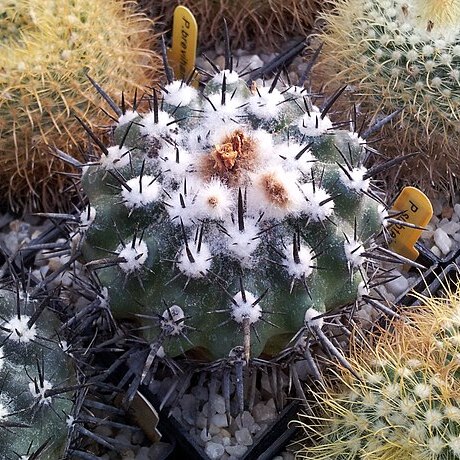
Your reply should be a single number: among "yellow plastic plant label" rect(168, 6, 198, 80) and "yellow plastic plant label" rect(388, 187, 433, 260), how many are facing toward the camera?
2

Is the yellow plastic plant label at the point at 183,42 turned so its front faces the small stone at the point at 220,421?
yes

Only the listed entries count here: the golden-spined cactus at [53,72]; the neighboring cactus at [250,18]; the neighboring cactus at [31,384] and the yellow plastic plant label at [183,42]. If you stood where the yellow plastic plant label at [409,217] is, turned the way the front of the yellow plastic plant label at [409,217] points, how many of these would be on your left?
0

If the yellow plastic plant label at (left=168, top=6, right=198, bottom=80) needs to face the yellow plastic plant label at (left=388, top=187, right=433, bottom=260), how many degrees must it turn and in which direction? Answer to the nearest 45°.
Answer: approximately 45° to its left

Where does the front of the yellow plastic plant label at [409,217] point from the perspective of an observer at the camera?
facing the viewer

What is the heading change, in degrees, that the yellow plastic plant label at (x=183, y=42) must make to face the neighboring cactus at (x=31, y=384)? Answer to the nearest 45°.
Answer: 0° — it already faces it

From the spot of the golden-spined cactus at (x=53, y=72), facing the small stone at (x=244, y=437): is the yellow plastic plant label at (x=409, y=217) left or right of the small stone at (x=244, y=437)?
left

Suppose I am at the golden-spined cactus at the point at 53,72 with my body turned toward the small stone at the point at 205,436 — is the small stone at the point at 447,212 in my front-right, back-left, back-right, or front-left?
front-left

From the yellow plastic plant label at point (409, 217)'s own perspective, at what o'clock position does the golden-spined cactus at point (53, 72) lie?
The golden-spined cactus is roughly at 3 o'clock from the yellow plastic plant label.

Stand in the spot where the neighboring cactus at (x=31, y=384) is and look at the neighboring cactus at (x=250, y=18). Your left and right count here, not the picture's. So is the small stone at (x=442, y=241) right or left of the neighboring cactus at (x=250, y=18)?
right

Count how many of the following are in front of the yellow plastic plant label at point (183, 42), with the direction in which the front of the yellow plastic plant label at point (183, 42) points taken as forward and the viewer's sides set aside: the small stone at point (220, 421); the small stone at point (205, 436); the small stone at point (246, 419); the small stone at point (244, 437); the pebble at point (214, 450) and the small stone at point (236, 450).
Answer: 6

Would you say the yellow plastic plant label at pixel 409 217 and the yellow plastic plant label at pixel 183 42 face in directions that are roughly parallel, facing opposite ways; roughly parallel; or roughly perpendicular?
roughly parallel

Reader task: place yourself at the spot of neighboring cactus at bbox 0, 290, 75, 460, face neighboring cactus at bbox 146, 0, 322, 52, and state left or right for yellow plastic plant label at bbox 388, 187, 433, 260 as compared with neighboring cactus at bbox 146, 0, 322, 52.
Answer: right
